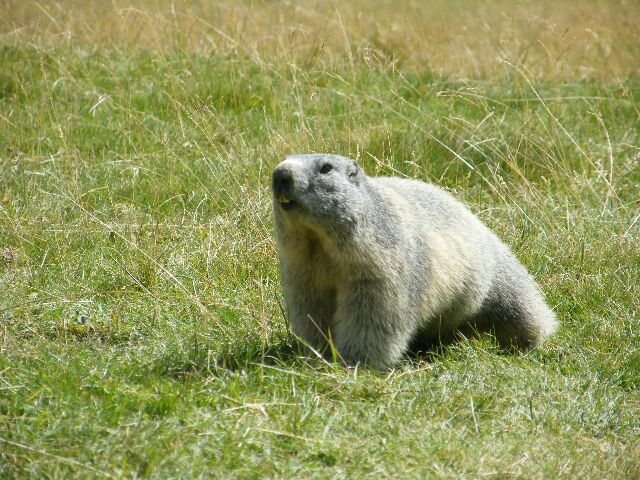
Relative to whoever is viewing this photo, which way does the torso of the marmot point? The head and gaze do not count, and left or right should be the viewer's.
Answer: facing the viewer and to the left of the viewer
